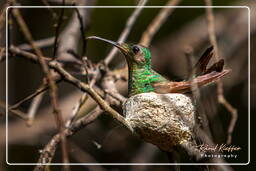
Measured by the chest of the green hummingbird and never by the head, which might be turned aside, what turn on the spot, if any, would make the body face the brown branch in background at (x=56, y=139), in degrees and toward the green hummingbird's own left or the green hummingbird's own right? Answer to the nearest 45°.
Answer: approximately 45° to the green hummingbird's own right

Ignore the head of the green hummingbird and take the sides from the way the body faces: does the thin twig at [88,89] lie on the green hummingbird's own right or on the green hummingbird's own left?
on the green hummingbird's own left

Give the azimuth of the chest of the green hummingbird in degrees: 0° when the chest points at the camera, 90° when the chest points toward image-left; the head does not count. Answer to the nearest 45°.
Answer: approximately 90°
